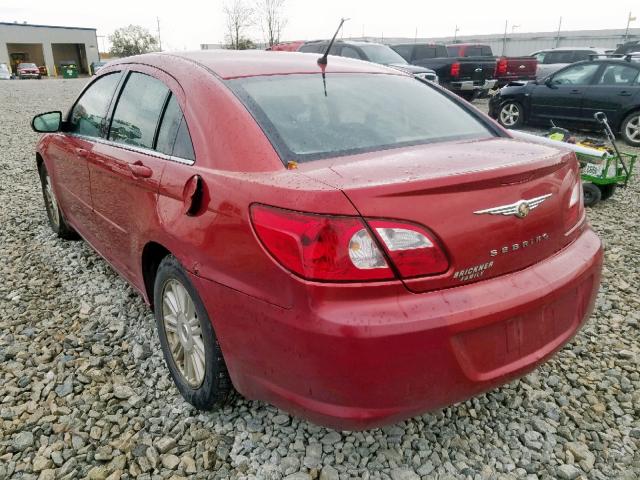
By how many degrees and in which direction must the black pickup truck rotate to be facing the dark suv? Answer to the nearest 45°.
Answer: approximately 90° to its left

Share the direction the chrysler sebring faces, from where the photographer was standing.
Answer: facing away from the viewer and to the left of the viewer

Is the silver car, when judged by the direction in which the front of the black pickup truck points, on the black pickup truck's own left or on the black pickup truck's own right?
on the black pickup truck's own right

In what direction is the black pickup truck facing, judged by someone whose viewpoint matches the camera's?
facing away from the viewer and to the left of the viewer

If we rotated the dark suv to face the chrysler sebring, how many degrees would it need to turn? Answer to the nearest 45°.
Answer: approximately 45° to its right

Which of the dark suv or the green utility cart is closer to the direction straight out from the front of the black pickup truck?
the dark suv
